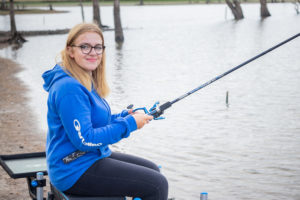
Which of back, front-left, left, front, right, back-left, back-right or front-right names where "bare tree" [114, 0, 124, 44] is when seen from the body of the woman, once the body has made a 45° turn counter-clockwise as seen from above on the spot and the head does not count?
front-left

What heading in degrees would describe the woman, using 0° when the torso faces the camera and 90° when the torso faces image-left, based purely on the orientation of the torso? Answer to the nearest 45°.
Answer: approximately 270°
